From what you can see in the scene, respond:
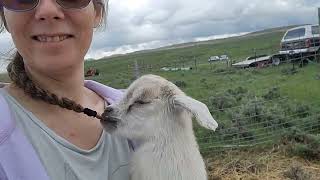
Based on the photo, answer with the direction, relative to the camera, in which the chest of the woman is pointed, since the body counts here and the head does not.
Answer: toward the camera

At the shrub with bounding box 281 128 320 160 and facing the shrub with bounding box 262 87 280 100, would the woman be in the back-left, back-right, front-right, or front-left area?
back-left

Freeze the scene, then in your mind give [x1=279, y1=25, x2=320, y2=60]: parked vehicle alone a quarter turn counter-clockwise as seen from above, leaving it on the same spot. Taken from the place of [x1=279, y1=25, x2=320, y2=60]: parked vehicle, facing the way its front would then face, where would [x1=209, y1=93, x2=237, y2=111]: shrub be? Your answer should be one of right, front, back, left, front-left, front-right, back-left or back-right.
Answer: back-left

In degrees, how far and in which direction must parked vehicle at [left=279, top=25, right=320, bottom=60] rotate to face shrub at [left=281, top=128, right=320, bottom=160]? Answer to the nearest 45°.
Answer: approximately 135° to its right

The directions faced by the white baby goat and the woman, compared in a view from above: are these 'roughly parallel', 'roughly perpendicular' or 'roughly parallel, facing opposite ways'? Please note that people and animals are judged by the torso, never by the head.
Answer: roughly perpendicular

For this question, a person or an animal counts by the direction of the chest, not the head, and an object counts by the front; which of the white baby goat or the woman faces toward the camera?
the woman

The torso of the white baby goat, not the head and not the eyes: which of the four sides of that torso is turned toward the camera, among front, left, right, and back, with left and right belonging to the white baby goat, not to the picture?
left

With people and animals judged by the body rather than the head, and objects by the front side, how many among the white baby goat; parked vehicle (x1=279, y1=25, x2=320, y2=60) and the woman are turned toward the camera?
1

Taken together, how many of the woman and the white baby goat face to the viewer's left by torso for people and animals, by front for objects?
1

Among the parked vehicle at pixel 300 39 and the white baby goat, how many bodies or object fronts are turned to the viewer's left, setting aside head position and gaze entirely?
1

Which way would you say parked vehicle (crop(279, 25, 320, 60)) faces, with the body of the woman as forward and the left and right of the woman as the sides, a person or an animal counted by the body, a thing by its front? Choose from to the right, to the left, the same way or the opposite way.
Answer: to the left
